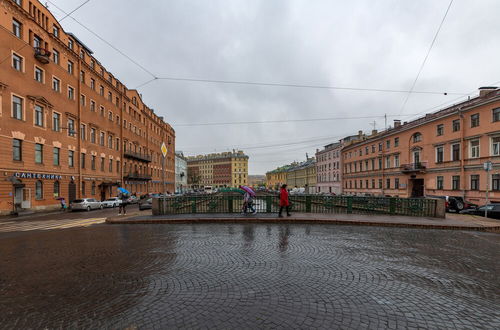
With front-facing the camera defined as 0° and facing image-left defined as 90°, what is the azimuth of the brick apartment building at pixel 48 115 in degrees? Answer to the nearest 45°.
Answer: approximately 315°
